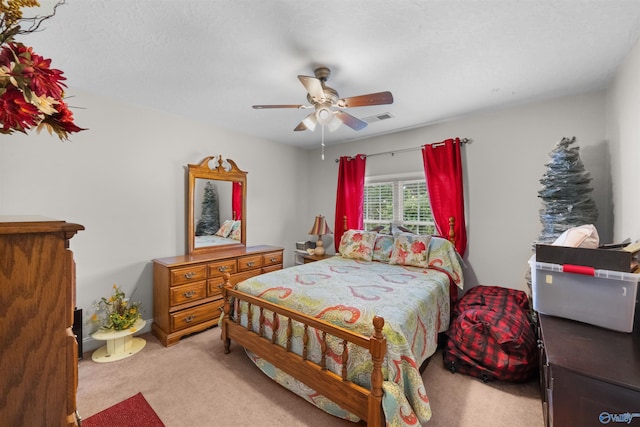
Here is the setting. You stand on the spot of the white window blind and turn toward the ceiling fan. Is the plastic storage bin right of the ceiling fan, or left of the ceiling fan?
left

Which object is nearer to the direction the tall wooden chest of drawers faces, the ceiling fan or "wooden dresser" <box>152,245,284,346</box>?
the ceiling fan

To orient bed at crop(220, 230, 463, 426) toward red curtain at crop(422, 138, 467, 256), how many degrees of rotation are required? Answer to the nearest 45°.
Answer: approximately 180°

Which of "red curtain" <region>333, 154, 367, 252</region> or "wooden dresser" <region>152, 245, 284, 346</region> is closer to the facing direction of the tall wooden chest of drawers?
the red curtain

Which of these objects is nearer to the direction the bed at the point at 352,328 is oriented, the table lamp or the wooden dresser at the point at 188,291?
the wooden dresser

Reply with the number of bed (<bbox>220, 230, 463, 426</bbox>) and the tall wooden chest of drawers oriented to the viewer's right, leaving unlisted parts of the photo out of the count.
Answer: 1

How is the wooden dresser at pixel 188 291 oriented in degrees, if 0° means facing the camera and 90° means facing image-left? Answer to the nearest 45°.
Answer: approximately 315°

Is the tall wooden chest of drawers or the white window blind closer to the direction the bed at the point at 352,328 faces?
the tall wooden chest of drawers

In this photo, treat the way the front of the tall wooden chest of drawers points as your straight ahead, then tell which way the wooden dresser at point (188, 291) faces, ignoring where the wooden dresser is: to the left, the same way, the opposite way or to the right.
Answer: to the right

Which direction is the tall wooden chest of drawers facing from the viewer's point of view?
to the viewer's right

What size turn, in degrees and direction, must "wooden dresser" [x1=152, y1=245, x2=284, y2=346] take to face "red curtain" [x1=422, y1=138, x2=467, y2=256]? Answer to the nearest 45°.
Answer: approximately 45° to its left
